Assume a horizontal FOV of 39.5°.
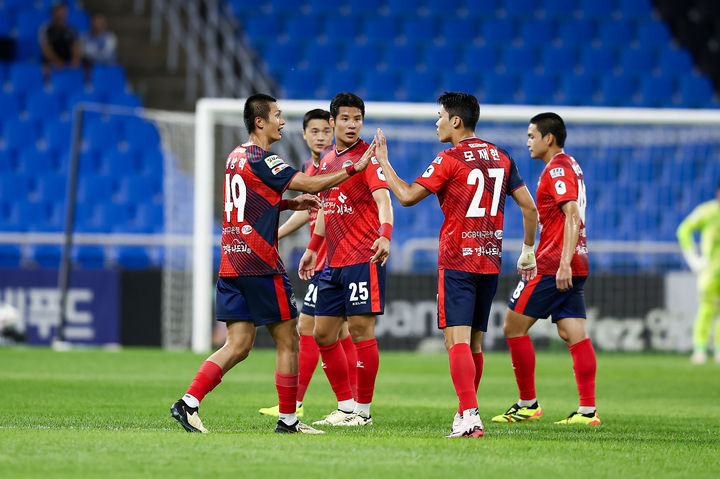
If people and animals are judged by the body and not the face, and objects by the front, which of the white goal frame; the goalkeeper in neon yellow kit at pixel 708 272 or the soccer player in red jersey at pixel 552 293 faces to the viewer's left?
the soccer player in red jersey

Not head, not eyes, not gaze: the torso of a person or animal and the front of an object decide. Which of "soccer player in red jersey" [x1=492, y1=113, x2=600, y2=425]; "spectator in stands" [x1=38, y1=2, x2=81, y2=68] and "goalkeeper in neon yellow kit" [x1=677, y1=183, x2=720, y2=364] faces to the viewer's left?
the soccer player in red jersey

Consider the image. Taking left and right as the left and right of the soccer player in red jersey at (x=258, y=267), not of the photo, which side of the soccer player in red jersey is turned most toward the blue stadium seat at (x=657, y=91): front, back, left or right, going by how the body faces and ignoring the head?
front

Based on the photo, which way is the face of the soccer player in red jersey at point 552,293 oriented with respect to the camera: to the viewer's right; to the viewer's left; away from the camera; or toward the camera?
to the viewer's left

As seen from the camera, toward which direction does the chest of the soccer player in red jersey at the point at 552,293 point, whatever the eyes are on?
to the viewer's left

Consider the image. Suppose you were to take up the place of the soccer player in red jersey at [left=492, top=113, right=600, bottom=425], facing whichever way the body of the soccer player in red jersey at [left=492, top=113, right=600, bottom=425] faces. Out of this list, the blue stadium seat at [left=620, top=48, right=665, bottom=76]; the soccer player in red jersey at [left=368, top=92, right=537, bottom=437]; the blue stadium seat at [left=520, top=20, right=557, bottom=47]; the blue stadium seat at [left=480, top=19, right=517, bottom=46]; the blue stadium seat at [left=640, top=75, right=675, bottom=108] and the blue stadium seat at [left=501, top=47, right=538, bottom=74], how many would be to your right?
5

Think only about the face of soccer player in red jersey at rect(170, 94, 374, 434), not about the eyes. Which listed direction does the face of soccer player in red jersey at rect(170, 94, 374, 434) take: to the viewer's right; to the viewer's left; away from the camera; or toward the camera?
to the viewer's right

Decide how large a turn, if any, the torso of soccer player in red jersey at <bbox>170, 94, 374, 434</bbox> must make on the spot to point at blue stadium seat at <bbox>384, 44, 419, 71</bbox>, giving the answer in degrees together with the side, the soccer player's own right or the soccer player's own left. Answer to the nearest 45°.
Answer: approximately 45° to the soccer player's own left

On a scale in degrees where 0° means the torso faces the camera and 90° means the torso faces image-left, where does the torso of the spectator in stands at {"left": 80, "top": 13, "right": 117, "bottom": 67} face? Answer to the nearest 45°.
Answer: approximately 0°

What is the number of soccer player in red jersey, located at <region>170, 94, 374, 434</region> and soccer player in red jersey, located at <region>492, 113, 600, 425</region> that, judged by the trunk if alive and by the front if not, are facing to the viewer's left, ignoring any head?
1
